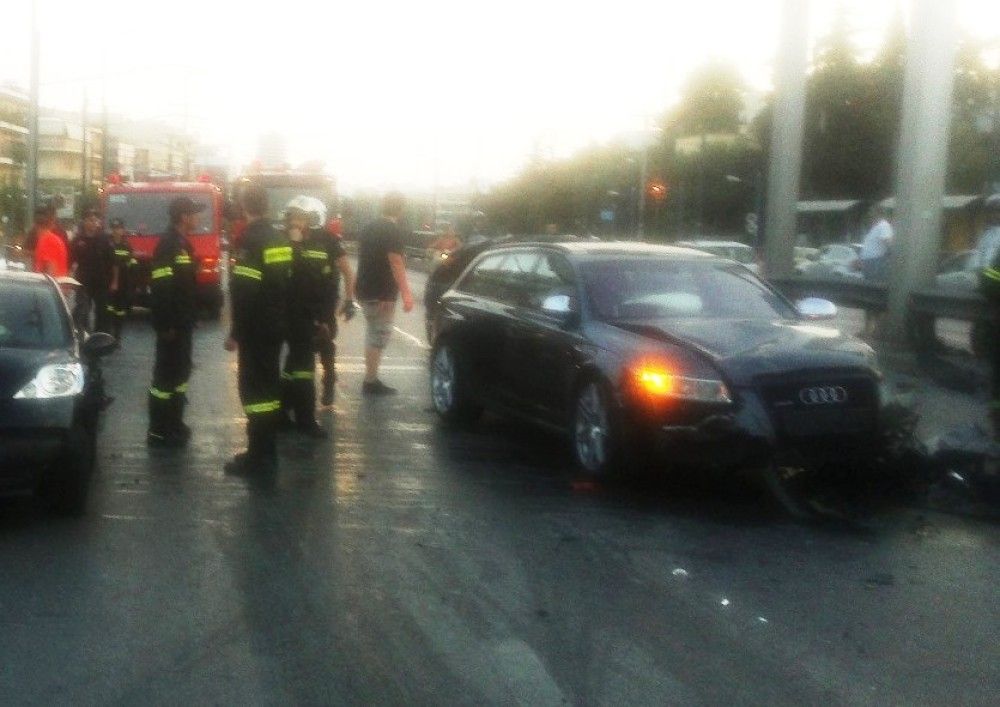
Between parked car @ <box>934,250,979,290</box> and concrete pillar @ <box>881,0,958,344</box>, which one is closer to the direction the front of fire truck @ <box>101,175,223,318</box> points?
the concrete pillar

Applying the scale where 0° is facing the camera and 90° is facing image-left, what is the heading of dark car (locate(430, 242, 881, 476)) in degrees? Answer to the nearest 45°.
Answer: approximately 315°

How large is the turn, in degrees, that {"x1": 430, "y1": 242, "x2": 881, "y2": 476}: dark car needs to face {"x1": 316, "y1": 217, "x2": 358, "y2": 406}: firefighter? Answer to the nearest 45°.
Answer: approximately 180°

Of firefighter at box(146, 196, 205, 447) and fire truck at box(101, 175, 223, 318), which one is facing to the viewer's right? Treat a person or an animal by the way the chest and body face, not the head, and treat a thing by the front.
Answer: the firefighter

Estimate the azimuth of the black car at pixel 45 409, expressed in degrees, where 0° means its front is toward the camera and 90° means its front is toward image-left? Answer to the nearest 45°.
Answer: approximately 0°

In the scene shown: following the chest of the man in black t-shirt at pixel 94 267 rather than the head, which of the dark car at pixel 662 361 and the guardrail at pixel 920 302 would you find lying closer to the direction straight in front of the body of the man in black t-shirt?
the dark car

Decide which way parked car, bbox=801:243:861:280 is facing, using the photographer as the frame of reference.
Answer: facing to the left of the viewer

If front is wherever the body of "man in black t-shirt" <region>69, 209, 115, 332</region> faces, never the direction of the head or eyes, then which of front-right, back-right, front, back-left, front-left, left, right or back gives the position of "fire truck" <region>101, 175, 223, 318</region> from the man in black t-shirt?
back
